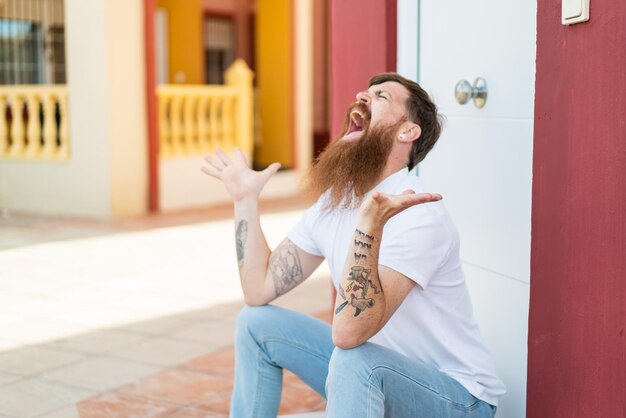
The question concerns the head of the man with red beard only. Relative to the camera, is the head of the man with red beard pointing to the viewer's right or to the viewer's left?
to the viewer's left

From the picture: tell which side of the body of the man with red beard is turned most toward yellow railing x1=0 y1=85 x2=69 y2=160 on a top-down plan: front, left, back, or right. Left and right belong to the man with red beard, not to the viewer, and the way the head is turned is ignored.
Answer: right

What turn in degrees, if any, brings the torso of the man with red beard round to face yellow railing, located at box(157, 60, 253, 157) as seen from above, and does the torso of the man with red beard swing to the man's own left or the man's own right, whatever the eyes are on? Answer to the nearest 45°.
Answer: approximately 135° to the man's own right

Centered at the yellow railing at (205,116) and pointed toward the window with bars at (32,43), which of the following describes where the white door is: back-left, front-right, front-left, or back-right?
back-left

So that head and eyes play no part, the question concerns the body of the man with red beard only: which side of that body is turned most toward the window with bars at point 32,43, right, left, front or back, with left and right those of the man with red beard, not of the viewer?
right

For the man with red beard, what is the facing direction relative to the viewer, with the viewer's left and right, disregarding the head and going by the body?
facing the viewer and to the left of the viewer

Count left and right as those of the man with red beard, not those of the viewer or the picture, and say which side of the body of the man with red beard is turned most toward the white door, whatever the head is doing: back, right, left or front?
back

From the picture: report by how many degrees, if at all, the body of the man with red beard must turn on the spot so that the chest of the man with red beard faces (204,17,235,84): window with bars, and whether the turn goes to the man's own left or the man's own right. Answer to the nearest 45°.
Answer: approximately 135° to the man's own right
